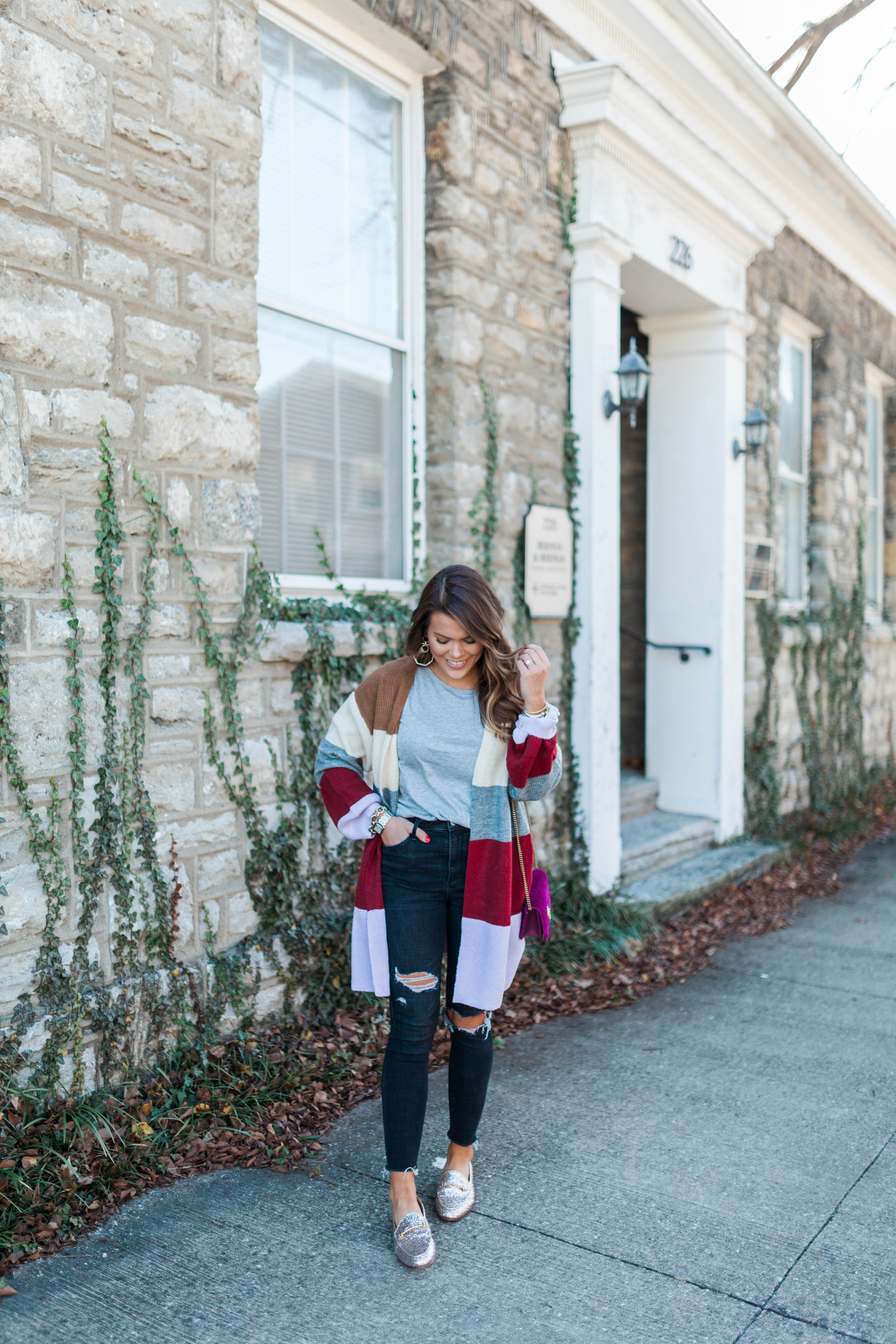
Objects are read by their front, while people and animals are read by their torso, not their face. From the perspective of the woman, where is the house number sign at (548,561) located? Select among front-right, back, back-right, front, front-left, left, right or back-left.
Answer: back

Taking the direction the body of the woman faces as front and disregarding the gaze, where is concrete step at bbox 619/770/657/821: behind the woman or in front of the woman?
behind

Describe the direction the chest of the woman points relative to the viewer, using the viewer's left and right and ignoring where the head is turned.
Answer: facing the viewer

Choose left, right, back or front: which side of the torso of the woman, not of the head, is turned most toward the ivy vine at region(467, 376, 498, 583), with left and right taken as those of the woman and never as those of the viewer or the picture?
back

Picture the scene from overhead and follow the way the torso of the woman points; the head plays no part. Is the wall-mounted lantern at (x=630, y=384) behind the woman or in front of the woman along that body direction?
behind

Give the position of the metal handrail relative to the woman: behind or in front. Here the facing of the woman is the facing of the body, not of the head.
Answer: behind

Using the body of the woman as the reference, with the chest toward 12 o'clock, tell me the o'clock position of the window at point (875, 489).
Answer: The window is roughly at 7 o'clock from the woman.
